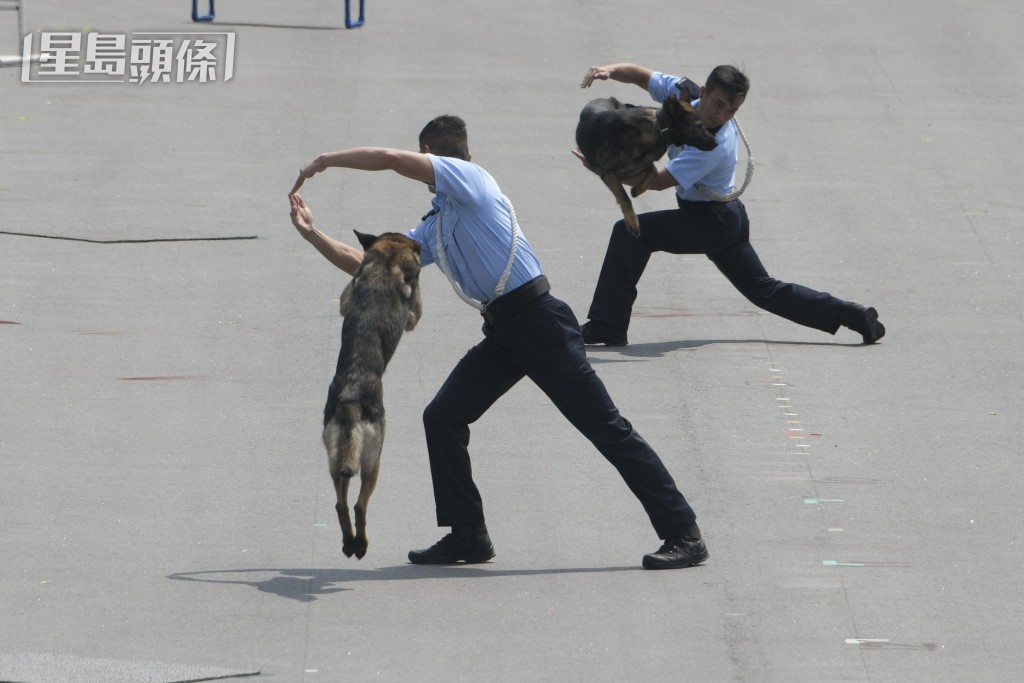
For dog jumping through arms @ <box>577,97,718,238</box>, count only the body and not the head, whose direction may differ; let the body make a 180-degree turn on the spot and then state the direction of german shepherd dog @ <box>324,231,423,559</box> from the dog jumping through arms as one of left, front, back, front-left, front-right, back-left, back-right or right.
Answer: front-left

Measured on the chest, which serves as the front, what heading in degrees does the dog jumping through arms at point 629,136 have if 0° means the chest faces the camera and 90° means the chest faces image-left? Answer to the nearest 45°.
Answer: approximately 270°

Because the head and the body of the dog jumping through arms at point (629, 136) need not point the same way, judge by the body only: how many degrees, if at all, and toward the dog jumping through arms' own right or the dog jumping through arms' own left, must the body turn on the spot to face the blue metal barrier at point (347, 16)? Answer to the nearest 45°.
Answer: approximately 90° to the dog jumping through arms' own left
